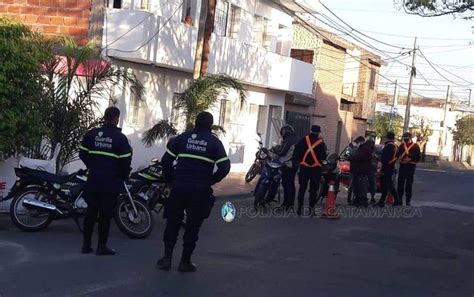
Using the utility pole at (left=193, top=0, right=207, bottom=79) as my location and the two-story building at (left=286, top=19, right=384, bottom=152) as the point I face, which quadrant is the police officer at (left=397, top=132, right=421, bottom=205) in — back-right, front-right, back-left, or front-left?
front-right

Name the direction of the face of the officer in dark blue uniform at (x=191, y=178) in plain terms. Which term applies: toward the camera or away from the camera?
away from the camera

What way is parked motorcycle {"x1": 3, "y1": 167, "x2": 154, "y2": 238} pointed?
to the viewer's right

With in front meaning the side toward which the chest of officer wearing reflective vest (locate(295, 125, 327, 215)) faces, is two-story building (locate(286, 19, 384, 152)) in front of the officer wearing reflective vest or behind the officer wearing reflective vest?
in front

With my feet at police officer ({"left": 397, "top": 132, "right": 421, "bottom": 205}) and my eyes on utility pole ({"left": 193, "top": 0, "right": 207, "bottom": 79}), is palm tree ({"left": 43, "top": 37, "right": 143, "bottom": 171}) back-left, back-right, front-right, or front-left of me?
front-left

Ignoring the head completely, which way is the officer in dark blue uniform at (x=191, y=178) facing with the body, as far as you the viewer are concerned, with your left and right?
facing away from the viewer

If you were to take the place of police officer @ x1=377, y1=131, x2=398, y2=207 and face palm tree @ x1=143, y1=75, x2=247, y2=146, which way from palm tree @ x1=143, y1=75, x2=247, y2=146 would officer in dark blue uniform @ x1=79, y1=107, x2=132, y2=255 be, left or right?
left

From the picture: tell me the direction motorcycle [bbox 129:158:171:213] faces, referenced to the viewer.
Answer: facing the viewer and to the right of the viewer

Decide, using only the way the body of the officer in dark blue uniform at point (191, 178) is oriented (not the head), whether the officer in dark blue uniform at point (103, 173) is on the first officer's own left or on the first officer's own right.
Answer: on the first officer's own left

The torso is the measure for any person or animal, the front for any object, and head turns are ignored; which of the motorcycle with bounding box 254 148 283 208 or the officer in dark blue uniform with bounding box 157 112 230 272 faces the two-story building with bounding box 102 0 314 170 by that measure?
the officer in dark blue uniform

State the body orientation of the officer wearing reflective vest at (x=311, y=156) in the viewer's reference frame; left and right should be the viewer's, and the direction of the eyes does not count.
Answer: facing away from the viewer

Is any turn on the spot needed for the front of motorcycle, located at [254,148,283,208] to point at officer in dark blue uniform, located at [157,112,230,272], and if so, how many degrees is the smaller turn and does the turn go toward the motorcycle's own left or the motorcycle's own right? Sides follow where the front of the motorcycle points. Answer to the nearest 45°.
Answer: approximately 45° to the motorcycle's own left

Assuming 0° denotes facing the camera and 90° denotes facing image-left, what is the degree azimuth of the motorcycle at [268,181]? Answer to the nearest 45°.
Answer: approximately 45°
